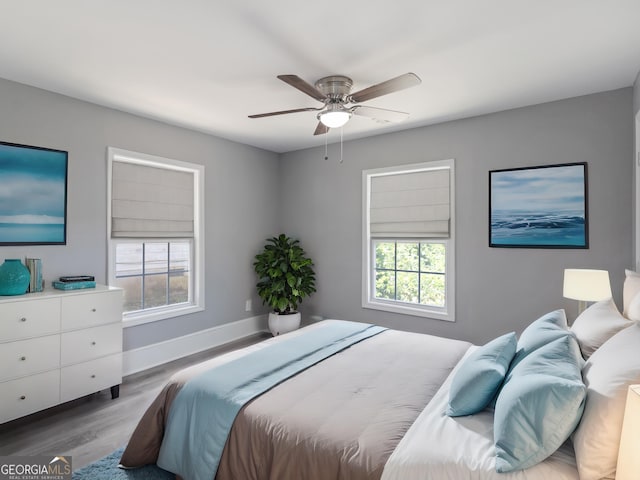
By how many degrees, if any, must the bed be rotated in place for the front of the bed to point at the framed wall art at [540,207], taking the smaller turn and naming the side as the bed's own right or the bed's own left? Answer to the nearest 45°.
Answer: approximately 90° to the bed's own right

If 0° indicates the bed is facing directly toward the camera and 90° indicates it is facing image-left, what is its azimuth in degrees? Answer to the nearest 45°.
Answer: approximately 135°

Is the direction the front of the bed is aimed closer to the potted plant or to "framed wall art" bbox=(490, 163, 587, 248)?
the potted plant

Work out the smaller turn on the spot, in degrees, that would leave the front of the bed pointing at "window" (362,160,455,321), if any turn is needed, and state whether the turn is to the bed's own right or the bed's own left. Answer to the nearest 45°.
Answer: approximately 45° to the bed's own right
